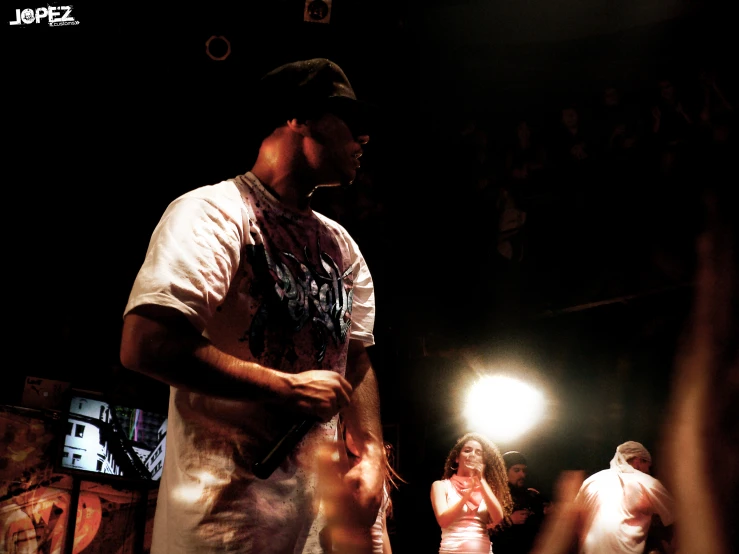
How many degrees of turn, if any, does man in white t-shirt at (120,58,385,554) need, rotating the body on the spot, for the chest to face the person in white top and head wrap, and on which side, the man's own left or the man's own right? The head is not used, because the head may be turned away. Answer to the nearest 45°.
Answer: approximately 90° to the man's own left

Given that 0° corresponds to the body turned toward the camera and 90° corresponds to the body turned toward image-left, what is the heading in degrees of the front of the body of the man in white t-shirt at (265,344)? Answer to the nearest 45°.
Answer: approximately 315°

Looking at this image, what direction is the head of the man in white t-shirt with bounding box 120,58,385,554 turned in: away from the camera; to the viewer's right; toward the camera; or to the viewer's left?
to the viewer's right

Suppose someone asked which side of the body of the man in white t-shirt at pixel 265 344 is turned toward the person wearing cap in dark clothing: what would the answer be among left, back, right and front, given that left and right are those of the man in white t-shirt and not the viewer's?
left
